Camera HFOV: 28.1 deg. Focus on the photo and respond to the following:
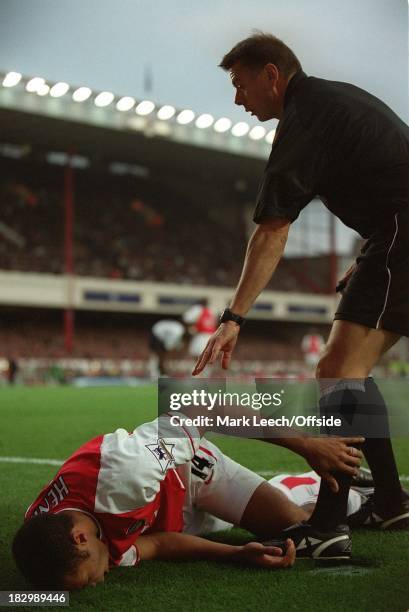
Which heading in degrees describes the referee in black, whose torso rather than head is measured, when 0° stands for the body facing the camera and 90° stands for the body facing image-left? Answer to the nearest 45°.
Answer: approximately 90°

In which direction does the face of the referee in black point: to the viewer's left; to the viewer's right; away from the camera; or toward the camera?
to the viewer's left
